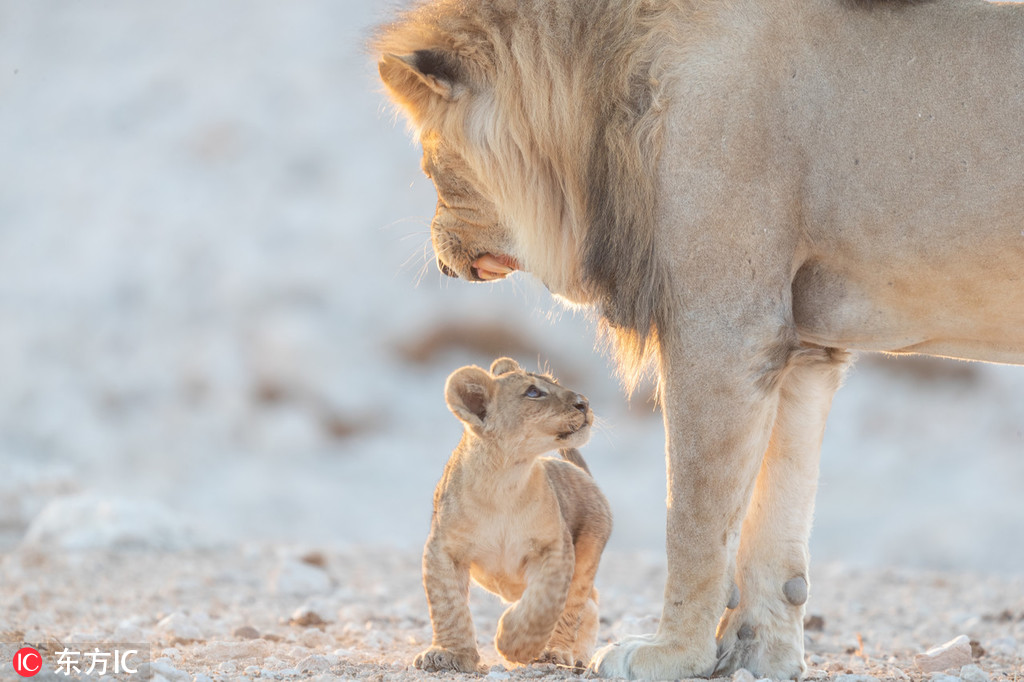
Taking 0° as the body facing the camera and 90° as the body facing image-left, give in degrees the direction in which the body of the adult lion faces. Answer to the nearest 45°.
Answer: approximately 90°

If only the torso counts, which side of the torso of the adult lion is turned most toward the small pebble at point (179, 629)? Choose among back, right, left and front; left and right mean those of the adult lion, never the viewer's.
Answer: front

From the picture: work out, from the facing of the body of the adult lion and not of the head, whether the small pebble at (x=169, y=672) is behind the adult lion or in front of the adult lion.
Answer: in front

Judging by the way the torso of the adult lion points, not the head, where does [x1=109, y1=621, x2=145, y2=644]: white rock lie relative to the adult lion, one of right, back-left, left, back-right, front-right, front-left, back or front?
front

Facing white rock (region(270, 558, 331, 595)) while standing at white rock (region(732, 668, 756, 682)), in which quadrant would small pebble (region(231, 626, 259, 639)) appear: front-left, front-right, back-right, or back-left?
front-left
